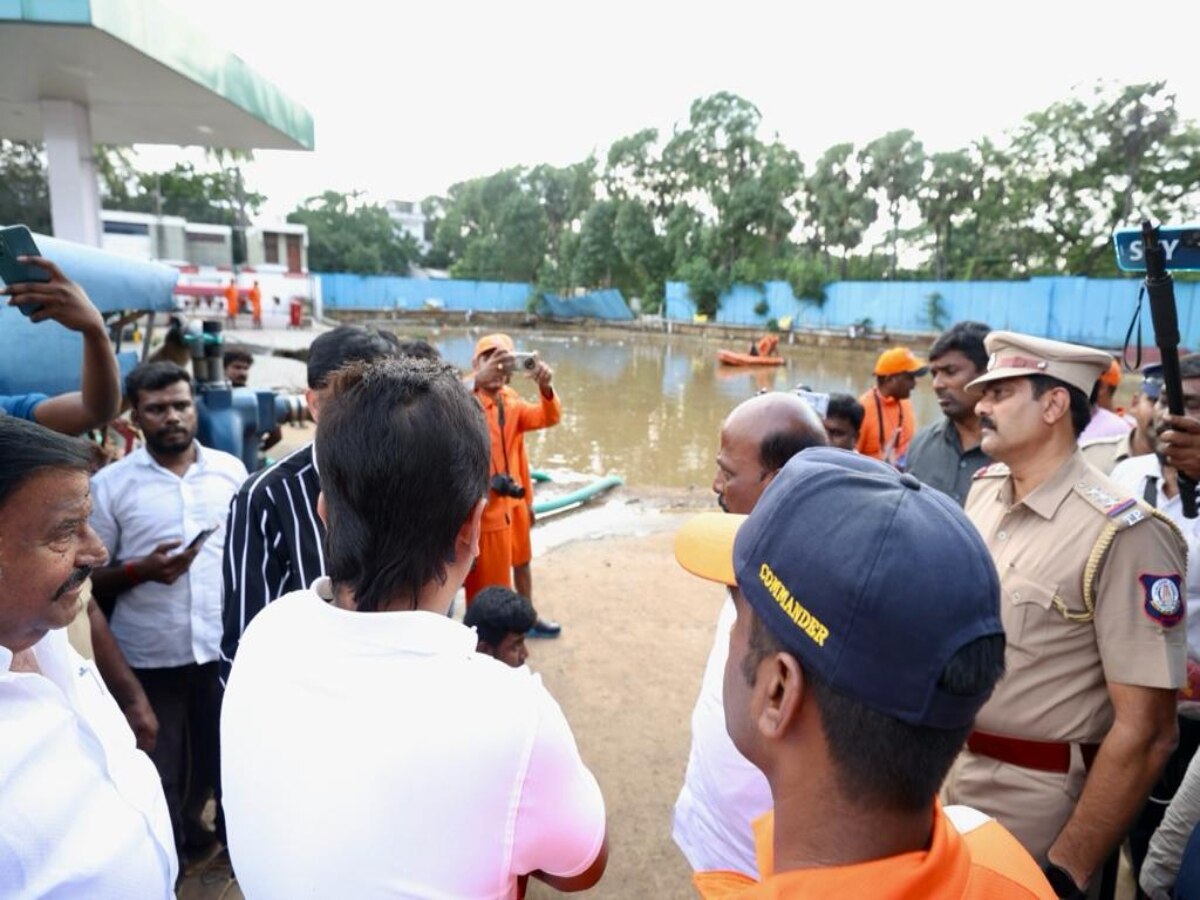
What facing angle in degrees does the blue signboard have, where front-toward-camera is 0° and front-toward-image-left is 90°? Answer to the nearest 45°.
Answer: approximately 0°

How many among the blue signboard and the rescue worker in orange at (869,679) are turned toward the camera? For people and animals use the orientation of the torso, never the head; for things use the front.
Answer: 1

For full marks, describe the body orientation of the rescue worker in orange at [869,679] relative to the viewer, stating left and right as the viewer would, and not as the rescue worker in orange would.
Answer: facing away from the viewer and to the left of the viewer

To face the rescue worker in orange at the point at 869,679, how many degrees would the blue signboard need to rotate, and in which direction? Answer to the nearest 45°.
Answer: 0° — it already faces them

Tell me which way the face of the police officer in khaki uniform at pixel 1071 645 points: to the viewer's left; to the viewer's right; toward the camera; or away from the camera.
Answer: to the viewer's left

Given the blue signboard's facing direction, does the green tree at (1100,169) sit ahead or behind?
behind

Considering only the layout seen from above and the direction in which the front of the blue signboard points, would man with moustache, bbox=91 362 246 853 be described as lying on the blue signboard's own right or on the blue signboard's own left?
on the blue signboard's own right

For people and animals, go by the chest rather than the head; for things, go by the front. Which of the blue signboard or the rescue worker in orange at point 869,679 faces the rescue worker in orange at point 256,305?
the rescue worker in orange at point 869,679

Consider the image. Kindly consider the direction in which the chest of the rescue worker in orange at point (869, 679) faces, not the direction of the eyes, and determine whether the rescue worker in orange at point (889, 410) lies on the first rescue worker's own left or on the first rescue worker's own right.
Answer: on the first rescue worker's own right

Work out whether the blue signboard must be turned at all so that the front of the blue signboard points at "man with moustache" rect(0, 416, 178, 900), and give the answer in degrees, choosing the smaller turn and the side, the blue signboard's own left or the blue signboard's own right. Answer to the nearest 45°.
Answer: approximately 45° to the blue signboard's own right

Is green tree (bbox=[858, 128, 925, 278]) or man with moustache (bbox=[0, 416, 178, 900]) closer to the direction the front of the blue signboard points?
the man with moustache

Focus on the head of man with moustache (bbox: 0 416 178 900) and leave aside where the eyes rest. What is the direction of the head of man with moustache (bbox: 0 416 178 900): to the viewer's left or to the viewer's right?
to the viewer's right

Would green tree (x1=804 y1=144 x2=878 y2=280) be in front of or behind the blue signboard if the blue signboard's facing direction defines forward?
behind

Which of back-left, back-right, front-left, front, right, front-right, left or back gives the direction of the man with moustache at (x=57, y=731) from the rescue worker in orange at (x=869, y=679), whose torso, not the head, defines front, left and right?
front-left

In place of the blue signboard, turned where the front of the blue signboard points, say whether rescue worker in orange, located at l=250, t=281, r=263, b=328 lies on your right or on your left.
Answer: on your right

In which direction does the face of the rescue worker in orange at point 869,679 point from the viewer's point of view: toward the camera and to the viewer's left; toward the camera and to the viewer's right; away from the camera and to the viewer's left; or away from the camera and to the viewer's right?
away from the camera and to the viewer's left
